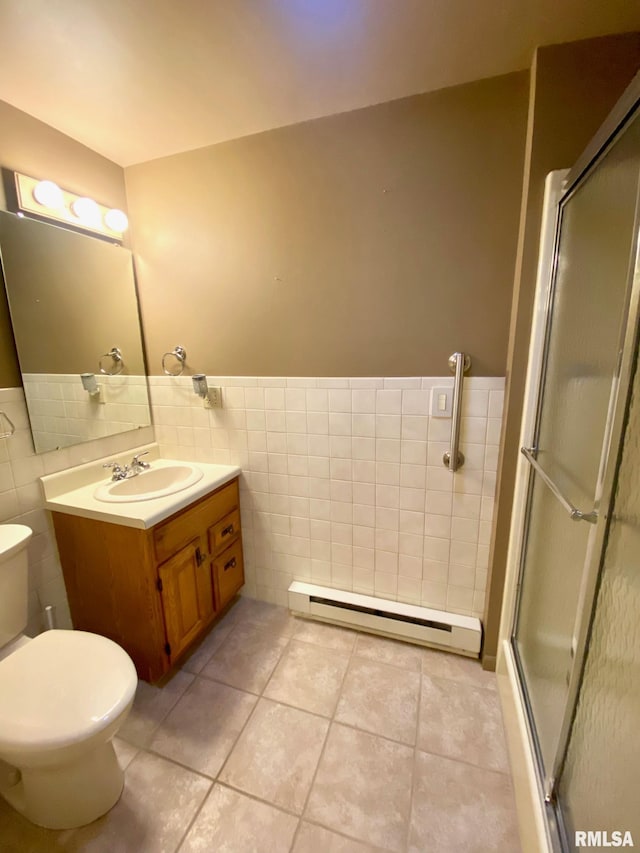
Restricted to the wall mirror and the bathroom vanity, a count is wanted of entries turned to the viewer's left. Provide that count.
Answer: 0

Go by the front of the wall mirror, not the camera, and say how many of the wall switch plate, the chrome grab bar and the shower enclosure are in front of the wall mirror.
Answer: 3

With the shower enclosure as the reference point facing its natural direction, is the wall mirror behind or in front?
in front

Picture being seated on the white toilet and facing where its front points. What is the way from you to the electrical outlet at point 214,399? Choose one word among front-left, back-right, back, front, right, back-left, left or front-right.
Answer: left

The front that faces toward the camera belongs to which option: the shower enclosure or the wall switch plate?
the wall switch plate

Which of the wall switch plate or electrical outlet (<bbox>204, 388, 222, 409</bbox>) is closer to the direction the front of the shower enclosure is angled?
the electrical outlet

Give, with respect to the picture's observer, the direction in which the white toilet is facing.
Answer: facing the viewer and to the right of the viewer

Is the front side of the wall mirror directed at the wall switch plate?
yes

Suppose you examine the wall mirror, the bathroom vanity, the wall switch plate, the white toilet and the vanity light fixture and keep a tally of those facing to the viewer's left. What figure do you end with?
0

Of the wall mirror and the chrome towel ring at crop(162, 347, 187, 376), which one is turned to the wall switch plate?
the wall mirror

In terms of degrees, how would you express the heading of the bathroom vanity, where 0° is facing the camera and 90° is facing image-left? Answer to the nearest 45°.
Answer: approximately 315°

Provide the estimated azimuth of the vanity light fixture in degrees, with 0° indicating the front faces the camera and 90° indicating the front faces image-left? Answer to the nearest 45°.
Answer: approximately 315°

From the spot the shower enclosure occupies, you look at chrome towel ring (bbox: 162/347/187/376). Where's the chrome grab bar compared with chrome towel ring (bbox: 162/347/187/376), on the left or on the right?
right

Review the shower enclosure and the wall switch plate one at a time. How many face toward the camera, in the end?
1

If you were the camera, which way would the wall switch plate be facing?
facing the viewer

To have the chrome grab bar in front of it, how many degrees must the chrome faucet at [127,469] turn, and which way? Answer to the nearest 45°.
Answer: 0° — it already faces it
